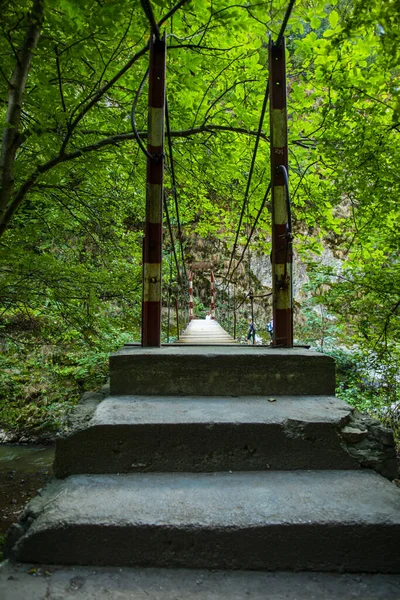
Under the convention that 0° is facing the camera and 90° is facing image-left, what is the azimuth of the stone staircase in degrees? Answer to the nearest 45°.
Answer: approximately 0°

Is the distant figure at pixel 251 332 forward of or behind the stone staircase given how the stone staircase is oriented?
behind
